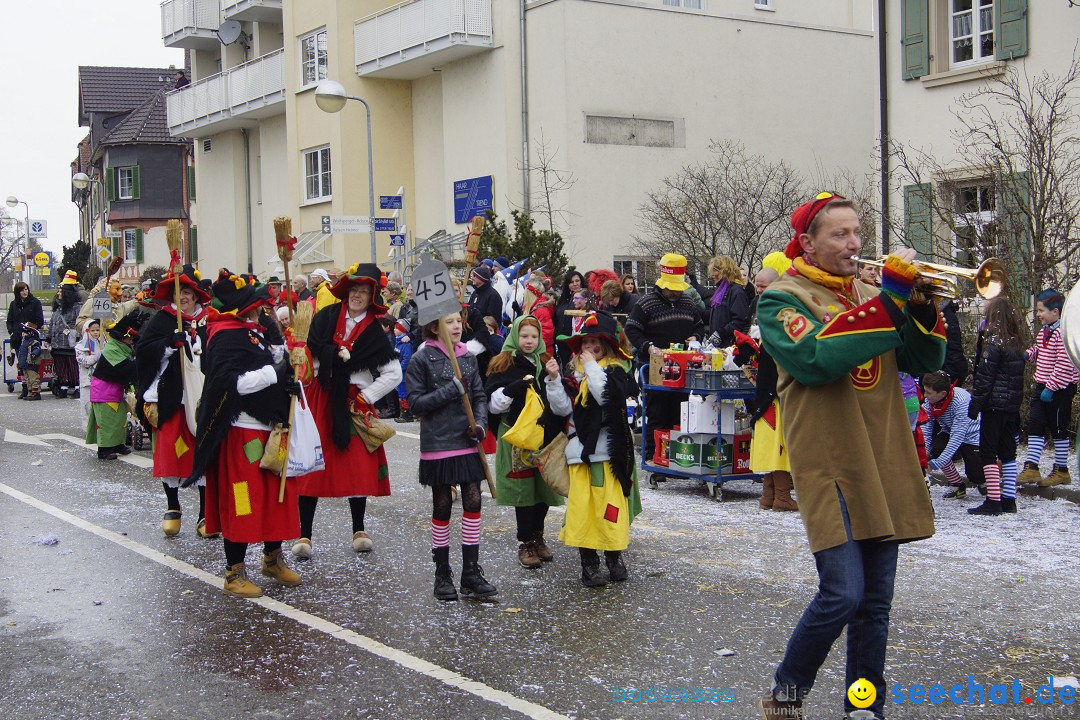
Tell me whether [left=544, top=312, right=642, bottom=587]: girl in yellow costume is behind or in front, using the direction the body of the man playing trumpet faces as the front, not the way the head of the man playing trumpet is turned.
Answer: behind

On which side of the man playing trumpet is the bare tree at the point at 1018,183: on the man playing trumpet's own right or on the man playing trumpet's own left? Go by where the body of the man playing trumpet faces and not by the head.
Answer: on the man playing trumpet's own left

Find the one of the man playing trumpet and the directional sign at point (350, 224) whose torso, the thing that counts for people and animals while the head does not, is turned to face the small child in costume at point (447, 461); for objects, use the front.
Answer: the directional sign

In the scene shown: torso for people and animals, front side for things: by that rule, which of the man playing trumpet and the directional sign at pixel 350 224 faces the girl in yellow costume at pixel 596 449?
the directional sign

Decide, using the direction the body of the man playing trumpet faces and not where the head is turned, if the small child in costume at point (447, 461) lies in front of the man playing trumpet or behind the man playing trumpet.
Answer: behind

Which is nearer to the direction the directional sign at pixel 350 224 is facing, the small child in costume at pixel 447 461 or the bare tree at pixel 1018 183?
the small child in costume

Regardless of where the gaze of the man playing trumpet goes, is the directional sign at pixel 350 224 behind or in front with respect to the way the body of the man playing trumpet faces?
behind

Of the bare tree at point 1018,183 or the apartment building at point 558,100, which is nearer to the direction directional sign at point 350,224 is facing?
the bare tree

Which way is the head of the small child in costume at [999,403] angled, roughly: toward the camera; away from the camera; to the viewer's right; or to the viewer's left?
away from the camera

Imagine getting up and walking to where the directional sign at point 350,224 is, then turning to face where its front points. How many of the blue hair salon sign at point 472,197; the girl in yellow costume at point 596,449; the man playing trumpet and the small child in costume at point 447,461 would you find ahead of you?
3

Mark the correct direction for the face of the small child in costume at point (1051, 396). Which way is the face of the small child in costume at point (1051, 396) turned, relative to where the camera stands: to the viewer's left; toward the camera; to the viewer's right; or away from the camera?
to the viewer's left

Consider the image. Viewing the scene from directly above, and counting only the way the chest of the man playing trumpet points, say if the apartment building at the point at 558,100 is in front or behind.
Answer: behind

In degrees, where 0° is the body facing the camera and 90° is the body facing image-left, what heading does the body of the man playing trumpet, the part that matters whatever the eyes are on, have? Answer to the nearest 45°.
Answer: approximately 315°

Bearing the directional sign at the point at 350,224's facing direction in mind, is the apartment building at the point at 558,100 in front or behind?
behind

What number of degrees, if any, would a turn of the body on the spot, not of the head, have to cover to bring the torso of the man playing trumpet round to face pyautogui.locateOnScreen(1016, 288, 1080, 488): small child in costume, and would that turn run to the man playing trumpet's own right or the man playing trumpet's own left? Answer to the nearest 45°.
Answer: approximately 135° to the man playing trumpet's own left
